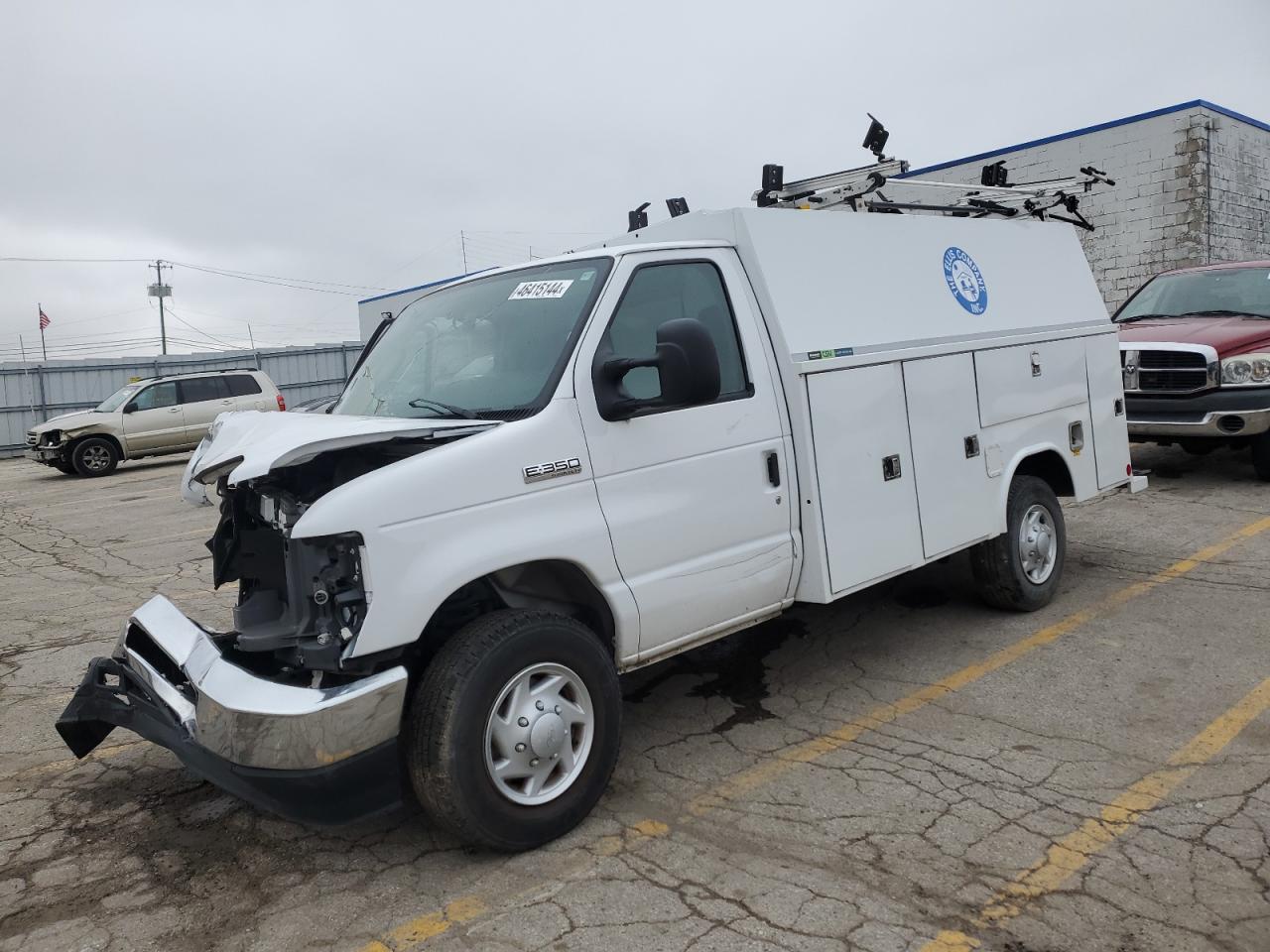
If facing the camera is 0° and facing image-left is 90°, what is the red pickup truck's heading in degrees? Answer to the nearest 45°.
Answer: approximately 45°

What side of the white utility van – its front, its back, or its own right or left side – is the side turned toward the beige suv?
right

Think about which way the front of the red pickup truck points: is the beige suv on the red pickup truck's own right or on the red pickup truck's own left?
on the red pickup truck's own right

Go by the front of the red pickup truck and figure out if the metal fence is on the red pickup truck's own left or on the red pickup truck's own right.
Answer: on the red pickup truck's own right

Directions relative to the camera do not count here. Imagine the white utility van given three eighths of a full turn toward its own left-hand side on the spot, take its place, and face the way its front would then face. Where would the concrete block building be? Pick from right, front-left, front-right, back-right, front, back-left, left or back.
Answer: front-left

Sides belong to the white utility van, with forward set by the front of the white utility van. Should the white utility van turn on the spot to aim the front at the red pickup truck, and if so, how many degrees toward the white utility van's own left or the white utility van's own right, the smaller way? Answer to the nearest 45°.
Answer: approximately 180°

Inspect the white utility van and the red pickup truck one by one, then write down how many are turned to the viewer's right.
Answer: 0

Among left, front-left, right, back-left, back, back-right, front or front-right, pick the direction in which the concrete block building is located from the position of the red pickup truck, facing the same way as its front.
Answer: back-right

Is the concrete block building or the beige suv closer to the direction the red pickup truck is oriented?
the beige suv

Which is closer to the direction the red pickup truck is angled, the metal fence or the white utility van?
the white utility van
